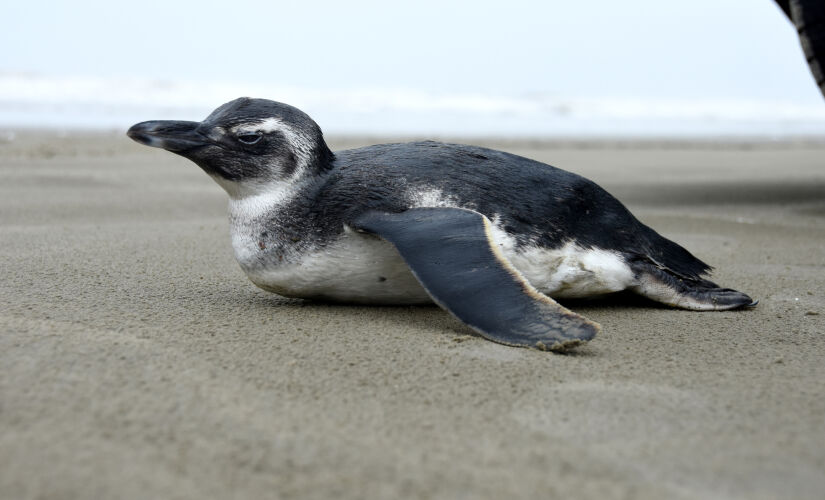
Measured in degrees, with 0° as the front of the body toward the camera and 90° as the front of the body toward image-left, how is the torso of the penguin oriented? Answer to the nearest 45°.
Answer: approximately 90°
